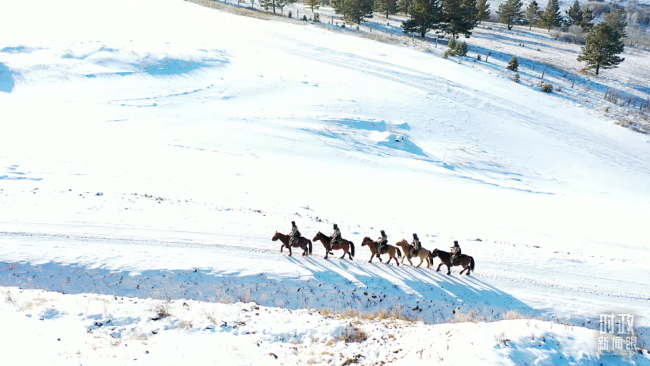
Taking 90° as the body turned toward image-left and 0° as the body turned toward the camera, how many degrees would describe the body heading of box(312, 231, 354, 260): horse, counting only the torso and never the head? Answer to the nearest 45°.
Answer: approximately 90°

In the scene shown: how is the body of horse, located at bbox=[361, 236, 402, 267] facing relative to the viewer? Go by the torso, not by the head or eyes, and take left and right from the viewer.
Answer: facing to the left of the viewer

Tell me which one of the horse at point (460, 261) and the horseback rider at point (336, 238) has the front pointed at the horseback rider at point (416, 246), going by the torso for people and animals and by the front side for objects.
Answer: the horse

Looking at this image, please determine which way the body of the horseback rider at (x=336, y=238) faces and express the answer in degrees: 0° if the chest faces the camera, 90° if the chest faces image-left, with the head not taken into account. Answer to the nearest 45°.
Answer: approximately 90°

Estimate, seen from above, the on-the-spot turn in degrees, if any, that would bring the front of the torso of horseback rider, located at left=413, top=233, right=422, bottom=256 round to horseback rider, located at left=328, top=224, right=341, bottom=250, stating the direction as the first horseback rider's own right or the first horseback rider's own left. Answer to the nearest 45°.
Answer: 0° — they already face them

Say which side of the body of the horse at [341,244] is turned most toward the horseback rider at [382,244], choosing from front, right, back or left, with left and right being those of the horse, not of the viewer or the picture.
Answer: back

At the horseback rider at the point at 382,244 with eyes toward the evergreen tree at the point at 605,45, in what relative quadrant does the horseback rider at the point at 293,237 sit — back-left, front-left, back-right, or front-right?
back-left

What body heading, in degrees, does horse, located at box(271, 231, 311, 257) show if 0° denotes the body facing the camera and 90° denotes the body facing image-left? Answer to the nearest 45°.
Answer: approximately 90°

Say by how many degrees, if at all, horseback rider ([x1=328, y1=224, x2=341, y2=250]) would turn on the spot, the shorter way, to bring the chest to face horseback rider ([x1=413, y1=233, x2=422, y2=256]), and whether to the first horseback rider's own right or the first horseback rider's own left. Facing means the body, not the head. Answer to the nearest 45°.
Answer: approximately 180°

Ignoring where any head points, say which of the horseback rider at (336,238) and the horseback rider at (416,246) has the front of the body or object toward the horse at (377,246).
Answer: the horseback rider at (416,246)

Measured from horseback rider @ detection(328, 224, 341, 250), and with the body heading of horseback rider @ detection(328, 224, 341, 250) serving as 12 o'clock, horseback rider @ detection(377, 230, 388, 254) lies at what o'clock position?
horseback rider @ detection(377, 230, 388, 254) is roughly at 6 o'clock from horseback rider @ detection(328, 224, 341, 250).

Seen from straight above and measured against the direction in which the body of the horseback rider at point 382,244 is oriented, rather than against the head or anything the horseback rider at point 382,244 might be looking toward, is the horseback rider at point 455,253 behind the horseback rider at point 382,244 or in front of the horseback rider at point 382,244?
behind

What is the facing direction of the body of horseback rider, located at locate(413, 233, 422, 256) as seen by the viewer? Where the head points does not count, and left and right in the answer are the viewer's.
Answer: facing to the left of the viewer
